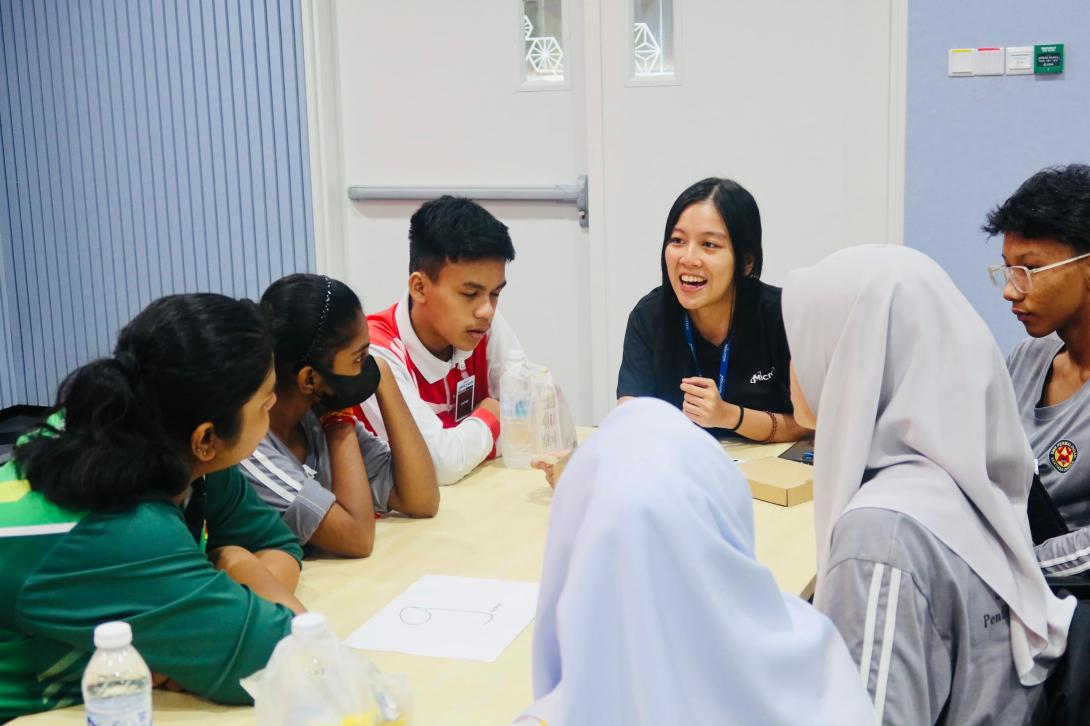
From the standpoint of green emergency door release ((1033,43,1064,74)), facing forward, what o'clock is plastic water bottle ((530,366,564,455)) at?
The plastic water bottle is roughly at 1 o'clock from the green emergency door release.

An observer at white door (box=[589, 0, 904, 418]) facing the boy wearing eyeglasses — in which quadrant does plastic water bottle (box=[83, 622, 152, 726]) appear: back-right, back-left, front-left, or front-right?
front-right

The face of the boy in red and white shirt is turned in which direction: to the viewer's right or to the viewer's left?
to the viewer's right

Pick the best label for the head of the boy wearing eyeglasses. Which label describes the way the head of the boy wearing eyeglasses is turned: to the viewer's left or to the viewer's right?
to the viewer's left

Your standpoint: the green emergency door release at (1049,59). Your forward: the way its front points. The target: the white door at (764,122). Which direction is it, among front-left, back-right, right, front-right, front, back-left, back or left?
right

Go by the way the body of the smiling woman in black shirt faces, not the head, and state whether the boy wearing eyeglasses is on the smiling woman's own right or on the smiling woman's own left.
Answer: on the smiling woman's own left

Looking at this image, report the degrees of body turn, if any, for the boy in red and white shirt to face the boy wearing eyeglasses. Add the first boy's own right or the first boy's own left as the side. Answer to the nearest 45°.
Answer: approximately 45° to the first boy's own left

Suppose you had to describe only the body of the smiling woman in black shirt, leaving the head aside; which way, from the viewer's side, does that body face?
toward the camera

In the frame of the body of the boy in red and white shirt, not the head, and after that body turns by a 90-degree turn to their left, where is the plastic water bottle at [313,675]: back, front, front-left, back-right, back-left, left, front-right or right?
back-right

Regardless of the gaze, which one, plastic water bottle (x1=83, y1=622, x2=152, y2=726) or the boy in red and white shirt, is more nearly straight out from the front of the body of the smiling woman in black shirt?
the plastic water bottle

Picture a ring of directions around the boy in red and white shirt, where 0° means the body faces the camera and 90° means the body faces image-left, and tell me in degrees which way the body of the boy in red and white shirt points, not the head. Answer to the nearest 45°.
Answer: approximately 315°

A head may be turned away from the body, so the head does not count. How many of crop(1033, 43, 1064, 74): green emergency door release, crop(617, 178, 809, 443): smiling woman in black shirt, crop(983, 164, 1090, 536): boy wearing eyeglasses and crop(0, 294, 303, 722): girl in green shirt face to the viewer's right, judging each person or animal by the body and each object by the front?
1

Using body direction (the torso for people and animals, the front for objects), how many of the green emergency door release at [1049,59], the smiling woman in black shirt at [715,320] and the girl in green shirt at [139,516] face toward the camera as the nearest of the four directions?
2

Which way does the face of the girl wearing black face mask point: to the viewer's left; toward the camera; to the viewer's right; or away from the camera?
to the viewer's right

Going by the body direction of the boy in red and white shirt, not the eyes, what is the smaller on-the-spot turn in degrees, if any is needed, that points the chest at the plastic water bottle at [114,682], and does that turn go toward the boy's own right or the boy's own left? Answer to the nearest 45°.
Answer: approximately 45° to the boy's own right
